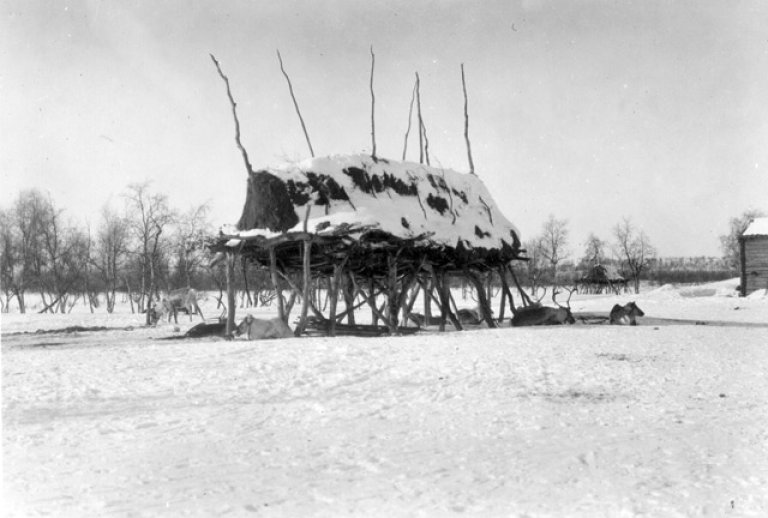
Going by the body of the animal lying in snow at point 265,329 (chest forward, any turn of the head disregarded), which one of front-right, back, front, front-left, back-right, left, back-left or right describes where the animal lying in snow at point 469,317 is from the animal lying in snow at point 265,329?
back-right

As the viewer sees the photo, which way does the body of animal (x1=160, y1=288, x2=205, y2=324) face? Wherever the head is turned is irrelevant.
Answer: to the viewer's left

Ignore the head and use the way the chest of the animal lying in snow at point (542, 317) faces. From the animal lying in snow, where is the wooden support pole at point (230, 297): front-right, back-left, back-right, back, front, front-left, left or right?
back-right

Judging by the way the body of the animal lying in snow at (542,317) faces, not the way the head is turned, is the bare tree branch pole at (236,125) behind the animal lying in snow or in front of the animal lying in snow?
behind

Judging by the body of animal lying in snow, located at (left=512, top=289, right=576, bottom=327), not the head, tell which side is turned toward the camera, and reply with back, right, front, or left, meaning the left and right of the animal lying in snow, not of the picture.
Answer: right

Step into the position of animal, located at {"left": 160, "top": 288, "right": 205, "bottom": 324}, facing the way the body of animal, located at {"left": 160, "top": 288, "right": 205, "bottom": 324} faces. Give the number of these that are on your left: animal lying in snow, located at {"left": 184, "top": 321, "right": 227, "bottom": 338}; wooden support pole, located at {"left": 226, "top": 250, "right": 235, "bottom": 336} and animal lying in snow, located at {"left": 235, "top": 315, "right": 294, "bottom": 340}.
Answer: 3

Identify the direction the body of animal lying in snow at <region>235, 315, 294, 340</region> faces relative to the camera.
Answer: to the viewer's left

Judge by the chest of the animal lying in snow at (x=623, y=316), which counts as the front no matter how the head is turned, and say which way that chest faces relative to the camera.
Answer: to the viewer's right

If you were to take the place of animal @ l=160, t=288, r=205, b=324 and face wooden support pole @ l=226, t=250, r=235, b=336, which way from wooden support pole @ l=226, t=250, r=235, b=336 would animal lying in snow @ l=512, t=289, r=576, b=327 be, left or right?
left
